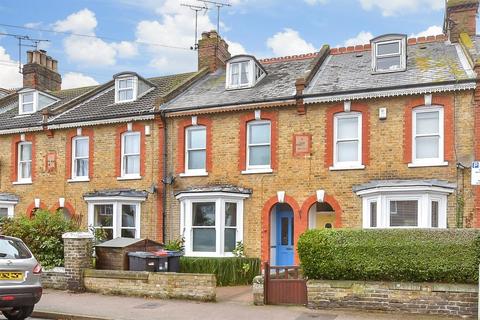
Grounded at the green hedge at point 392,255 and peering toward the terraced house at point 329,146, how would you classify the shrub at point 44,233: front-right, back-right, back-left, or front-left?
front-left

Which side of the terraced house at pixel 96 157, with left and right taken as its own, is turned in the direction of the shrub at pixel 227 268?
left

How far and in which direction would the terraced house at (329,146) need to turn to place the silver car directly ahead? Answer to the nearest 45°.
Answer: approximately 45° to its right

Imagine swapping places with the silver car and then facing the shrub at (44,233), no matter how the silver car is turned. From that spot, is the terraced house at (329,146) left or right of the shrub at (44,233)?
right

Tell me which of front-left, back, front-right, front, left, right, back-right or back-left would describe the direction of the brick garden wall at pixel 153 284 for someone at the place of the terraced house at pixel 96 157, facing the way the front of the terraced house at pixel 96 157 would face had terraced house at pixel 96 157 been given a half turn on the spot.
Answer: back-right

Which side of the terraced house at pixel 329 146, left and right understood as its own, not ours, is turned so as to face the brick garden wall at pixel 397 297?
front

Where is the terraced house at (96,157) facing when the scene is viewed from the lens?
facing the viewer and to the left of the viewer

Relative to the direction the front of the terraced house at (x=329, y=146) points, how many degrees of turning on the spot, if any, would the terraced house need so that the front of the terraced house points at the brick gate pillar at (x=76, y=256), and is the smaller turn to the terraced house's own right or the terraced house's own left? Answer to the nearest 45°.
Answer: approximately 45° to the terraced house's own right

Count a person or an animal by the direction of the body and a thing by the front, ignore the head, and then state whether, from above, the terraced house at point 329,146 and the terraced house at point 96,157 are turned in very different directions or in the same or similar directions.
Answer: same or similar directions

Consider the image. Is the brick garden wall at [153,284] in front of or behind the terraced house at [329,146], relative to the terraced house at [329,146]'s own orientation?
in front

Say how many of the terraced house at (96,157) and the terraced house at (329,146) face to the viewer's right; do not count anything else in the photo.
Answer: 0

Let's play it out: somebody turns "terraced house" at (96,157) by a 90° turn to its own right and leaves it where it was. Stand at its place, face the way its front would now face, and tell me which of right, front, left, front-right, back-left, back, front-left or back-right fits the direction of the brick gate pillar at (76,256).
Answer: back-left

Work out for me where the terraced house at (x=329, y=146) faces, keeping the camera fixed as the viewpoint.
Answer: facing the viewer

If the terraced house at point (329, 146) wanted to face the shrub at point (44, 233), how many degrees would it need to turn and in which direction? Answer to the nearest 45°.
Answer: approximately 45° to its right

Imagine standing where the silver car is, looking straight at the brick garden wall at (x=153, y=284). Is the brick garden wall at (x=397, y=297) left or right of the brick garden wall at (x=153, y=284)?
right

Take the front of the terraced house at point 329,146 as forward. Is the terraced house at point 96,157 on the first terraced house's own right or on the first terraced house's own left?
on the first terraced house's own right
